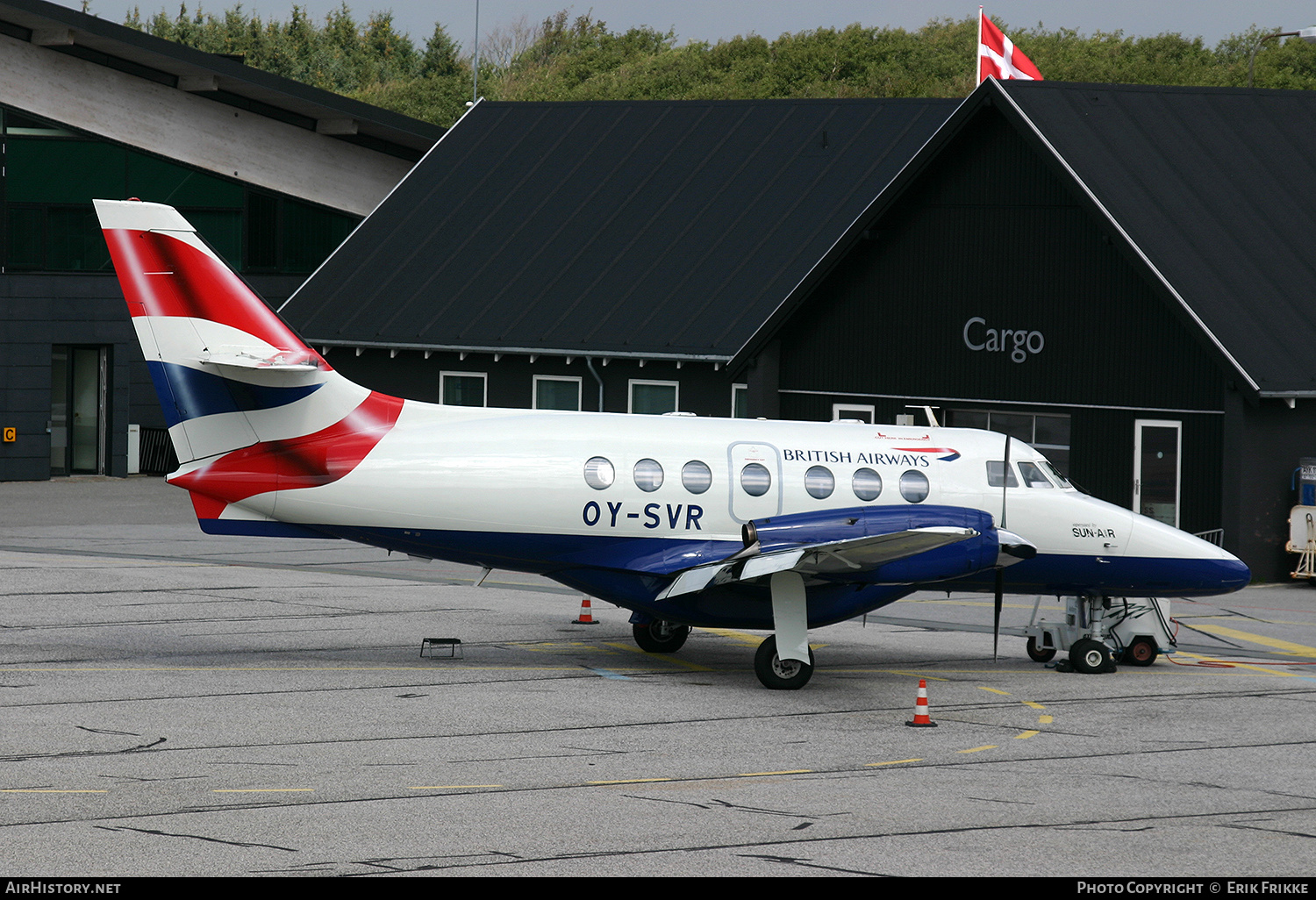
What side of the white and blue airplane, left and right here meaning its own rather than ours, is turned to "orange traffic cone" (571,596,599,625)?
left

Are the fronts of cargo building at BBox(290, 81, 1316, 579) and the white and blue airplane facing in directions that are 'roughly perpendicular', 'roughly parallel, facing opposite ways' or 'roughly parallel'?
roughly perpendicular

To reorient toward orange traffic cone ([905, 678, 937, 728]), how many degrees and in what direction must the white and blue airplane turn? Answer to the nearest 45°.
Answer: approximately 45° to its right

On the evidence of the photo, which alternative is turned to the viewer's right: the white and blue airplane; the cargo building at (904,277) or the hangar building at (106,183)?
the white and blue airplane

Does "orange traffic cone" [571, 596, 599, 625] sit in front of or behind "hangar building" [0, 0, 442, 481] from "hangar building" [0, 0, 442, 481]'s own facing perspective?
in front

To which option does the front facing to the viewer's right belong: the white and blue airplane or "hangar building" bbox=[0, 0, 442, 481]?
the white and blue airplane

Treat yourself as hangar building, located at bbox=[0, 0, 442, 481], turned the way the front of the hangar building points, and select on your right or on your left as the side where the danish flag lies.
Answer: on your left

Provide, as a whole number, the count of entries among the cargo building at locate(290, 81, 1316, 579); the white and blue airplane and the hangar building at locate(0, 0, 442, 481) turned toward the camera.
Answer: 2

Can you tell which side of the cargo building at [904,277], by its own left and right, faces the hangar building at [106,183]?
right

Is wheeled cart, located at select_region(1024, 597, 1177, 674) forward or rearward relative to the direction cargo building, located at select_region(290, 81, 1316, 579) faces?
forward

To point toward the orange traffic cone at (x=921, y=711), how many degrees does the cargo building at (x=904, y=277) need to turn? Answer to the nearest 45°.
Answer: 0° — it already faces it

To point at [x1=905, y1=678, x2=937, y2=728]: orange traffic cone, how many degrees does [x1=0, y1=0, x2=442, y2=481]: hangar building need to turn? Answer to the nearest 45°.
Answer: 0° — it already faces it

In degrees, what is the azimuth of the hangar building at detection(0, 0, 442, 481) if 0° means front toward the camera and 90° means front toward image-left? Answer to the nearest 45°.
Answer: approximately 0°

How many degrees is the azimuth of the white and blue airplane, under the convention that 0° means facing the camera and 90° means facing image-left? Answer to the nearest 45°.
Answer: approximately 270°
